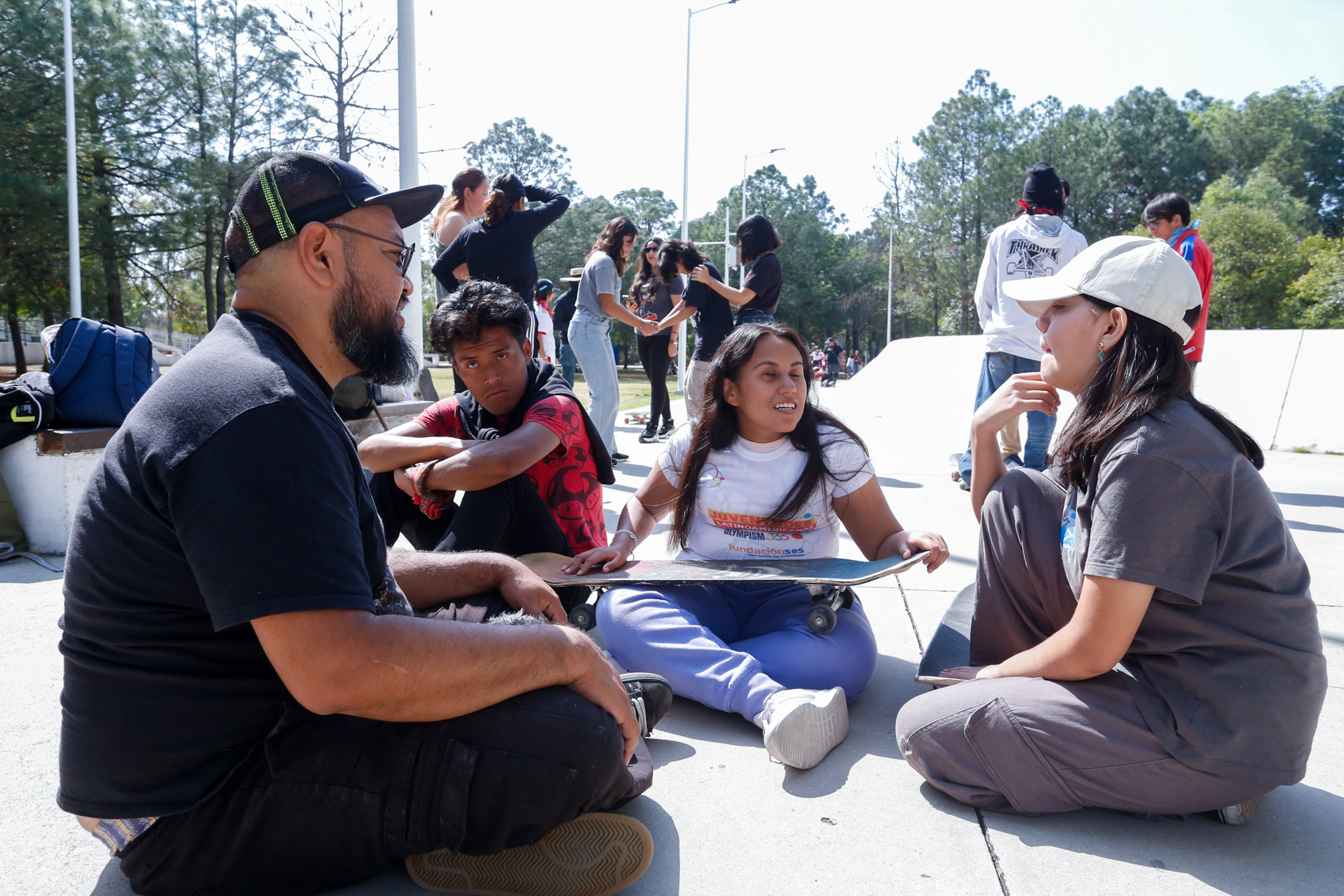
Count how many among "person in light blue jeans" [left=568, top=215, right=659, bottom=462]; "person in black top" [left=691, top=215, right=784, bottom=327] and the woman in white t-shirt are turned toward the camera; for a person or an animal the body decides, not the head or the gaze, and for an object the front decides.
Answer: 1

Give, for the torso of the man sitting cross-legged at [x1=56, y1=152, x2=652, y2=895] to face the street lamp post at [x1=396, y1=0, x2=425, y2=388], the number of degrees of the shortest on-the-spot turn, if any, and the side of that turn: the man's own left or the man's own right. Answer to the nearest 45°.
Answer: approximately 90° to the man's own left

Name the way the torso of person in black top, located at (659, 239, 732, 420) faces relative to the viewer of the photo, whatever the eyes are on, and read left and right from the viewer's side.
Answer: facing to the left of the viewer

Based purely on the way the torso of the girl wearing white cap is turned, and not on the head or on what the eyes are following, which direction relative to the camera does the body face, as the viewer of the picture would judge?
to the viewer's left

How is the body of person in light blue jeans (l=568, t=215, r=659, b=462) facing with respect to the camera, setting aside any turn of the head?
to the viewer's right

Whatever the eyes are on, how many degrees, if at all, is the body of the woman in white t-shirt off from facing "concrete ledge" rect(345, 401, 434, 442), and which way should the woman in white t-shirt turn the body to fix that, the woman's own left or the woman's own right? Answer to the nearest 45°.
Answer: approximately 135° to the woman's own right

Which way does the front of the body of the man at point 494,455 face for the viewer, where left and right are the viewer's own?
facing the viewer and to the left of the viewer

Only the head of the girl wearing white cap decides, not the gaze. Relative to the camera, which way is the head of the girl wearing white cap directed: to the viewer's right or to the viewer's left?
to the viewer's left

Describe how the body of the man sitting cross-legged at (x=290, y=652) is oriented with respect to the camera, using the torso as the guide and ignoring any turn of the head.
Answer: to the viewer's right

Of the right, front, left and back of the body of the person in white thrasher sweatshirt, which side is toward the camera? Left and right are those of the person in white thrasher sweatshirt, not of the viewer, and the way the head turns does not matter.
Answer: back

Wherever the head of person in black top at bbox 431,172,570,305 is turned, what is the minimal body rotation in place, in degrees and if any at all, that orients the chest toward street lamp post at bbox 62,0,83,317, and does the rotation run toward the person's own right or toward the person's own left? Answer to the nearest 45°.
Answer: approximately 90° to the person's own left

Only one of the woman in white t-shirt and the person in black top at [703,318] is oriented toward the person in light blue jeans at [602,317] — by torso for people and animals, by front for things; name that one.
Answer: the person in black top

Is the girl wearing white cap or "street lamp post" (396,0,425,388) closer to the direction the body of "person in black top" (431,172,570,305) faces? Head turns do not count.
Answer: the street lamp post
